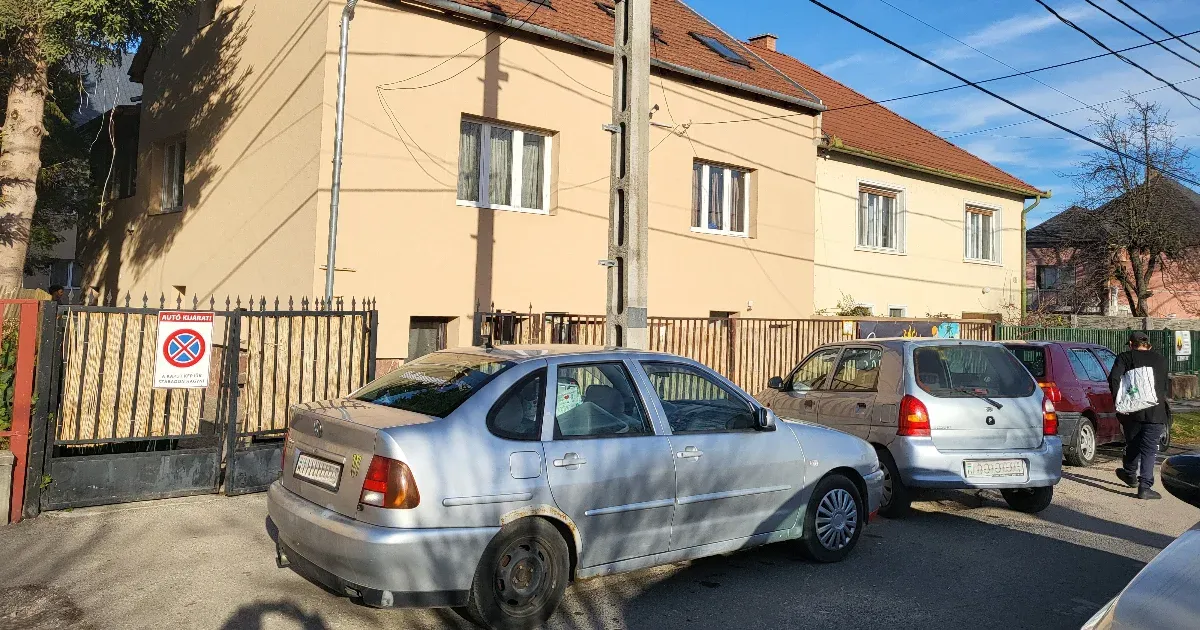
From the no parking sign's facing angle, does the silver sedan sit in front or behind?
in front

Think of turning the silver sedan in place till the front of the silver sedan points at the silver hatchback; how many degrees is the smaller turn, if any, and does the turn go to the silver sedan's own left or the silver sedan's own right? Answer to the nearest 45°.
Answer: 0° — it already faces it

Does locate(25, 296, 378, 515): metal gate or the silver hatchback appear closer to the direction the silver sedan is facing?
the silver hatchback

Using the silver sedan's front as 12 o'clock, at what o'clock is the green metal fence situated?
The green metal fence is roughly at 12 o'clock from the silver sedan.

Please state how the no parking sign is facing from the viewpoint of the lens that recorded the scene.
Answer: facing the viewer

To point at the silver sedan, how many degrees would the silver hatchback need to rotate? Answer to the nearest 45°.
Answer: approximately 90° to its left

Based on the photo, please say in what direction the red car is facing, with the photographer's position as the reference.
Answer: facing away from the viewer and to the right of the viewer

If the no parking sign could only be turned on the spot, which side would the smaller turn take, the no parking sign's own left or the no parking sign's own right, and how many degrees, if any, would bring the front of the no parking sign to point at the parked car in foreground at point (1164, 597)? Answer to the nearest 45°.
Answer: approximately 45° to the no parking sign's own left

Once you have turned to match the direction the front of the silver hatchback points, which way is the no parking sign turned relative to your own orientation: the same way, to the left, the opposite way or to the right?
the opposite way

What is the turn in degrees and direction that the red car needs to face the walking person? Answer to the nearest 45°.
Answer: approximately 135° to its right

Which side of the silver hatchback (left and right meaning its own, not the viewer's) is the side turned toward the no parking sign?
left

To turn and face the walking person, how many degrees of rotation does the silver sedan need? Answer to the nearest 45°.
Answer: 0° — it already faces them

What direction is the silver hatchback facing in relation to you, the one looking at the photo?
facing away from the viewer and to the left of the viewer
